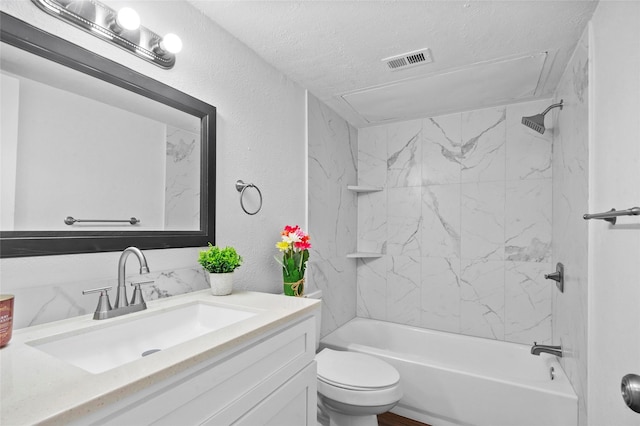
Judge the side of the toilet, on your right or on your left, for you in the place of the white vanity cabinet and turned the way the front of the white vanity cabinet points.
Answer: on your left

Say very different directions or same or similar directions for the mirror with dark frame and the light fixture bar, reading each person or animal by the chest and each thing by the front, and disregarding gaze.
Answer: same or similar directions

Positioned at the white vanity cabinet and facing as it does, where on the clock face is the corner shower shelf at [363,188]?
The corner shower shelf is roughly at 9 o'clock from the white vanity cabinet.

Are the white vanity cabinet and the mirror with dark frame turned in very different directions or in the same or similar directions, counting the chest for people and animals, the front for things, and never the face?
same or similar directions

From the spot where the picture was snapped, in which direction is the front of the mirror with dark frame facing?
facing the viewer and to the right of the viewer

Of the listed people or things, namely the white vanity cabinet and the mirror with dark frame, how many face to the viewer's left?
0

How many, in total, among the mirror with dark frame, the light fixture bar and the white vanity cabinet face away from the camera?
0

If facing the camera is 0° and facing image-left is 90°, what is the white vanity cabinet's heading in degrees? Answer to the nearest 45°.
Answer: approximately 315°

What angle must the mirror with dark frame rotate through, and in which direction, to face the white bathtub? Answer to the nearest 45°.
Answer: approximately 45° to its left

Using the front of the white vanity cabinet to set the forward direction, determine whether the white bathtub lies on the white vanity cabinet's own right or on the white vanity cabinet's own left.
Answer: on the white vanity cabinet's own left

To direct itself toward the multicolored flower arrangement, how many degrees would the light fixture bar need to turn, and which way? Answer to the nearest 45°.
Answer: approximately 45° to its left
